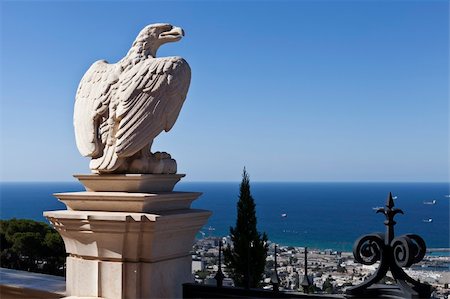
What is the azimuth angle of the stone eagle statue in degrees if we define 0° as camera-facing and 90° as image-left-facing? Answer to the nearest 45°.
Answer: approximately 225°

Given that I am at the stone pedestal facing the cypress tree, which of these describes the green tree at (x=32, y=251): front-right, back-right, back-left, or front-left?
front-left

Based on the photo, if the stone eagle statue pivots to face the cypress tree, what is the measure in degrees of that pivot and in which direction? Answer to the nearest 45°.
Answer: approximately 45° to its left

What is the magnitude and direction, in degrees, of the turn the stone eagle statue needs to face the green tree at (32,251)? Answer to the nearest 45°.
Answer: approximately 45° to its left

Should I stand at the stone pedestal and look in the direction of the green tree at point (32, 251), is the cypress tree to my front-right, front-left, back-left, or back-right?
front-right

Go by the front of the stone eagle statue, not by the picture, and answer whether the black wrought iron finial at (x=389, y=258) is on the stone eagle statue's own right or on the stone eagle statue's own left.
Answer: on the stone eagle statue's own right

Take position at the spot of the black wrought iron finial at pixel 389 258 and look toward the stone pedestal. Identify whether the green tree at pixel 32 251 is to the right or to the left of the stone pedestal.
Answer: right
